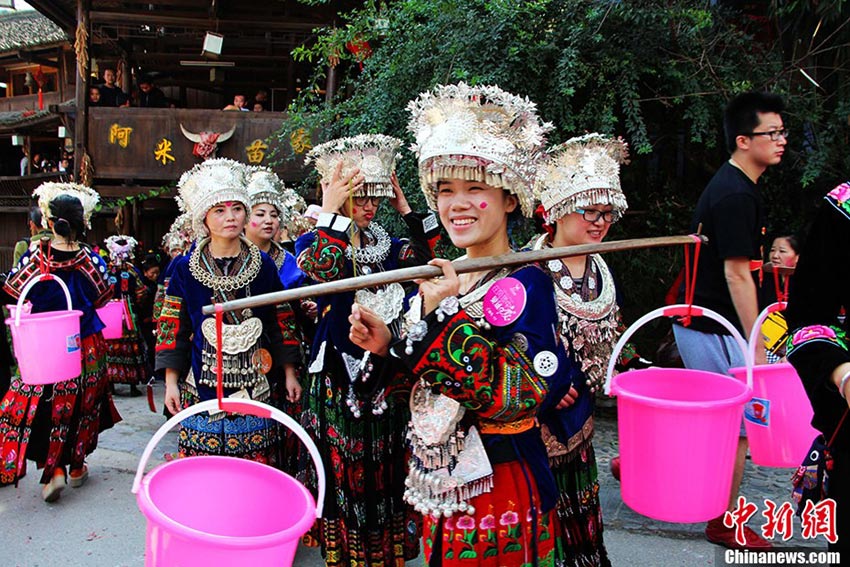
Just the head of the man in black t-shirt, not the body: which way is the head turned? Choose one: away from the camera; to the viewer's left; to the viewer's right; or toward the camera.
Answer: to the viewer's right

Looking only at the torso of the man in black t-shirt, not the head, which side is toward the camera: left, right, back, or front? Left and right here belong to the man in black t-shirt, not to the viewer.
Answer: right

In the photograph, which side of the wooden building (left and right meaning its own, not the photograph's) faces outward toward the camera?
front

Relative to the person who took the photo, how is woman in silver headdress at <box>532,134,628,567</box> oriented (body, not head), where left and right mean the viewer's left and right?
facing the viewer and to the right of the viewer

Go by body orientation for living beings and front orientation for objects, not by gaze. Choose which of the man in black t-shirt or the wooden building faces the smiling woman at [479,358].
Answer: the wooden building

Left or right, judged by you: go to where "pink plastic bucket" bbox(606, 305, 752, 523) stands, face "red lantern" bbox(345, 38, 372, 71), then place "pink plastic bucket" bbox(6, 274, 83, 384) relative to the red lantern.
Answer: left

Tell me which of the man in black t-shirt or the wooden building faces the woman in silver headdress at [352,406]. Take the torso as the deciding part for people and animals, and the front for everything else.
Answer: the wooden building

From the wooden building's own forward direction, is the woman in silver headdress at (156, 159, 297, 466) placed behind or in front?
in front

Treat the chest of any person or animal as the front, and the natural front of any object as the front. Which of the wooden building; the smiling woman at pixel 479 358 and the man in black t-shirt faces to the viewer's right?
the man in black t-shirt

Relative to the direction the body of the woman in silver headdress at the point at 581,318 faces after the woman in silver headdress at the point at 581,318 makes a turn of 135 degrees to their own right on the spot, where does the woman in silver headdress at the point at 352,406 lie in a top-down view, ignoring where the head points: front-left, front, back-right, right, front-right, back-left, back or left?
front
